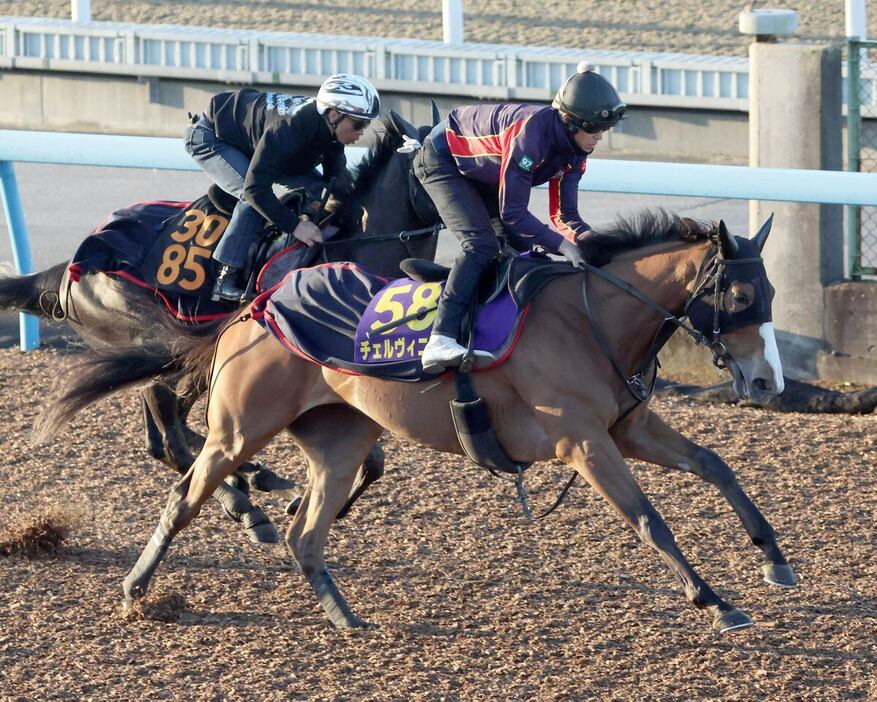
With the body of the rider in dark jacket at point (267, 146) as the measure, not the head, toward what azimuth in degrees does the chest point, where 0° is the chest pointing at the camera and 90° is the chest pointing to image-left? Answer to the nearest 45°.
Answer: approximately 270°

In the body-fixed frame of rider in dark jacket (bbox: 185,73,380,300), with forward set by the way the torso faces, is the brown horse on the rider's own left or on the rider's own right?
on the rider's own right

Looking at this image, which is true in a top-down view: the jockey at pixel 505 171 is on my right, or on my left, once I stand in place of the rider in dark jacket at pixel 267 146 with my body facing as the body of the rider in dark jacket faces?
on my right

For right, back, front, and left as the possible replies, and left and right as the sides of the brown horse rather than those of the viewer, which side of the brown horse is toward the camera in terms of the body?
right

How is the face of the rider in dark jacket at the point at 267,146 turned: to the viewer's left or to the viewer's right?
to the viewer's right

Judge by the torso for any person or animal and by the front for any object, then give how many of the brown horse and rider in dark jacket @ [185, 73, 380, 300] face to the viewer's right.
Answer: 2

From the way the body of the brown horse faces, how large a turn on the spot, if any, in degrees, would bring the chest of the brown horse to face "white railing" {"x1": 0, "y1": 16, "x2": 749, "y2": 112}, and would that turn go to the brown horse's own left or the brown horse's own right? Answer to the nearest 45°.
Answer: approximately 90° to the brown horse's own left
